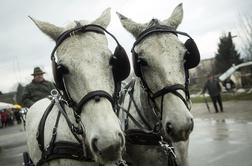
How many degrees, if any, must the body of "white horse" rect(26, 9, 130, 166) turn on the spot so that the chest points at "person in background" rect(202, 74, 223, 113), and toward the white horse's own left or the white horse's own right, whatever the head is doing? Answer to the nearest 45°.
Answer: approximately 90° to the white horse's own left

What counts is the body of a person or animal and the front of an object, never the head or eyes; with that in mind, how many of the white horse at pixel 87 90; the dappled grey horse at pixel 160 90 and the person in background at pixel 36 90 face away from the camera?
0

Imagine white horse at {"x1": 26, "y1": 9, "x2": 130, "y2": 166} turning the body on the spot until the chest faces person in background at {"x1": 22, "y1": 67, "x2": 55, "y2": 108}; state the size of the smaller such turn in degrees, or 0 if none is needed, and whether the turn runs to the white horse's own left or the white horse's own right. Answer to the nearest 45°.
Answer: approximately 135° to the white horse's own left

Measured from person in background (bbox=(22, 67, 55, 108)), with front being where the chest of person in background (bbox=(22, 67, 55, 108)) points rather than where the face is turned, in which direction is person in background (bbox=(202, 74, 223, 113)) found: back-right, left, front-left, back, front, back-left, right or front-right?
back-left

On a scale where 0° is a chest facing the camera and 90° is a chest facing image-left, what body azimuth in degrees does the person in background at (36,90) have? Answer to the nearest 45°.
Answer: approximately 0°

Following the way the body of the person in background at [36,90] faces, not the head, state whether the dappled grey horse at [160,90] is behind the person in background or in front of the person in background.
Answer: in front

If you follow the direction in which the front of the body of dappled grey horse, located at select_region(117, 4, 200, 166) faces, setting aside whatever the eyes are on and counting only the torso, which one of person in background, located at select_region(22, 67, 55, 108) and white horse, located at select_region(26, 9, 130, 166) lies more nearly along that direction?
the white horse

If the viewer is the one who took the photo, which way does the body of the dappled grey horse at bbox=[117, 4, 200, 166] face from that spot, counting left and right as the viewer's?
facing the viewer and to the right of the viewer

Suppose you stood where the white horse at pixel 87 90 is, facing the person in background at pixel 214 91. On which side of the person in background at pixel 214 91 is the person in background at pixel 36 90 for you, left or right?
left

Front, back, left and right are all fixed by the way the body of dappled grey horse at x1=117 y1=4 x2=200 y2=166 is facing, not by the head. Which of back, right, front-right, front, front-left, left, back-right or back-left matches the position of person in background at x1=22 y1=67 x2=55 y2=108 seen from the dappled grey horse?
back

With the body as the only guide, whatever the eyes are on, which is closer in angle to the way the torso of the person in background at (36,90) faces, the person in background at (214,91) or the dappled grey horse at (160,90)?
the dappled grey horse

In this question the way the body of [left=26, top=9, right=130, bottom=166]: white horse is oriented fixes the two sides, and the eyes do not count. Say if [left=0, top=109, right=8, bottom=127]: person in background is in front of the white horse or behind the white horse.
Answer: behind
